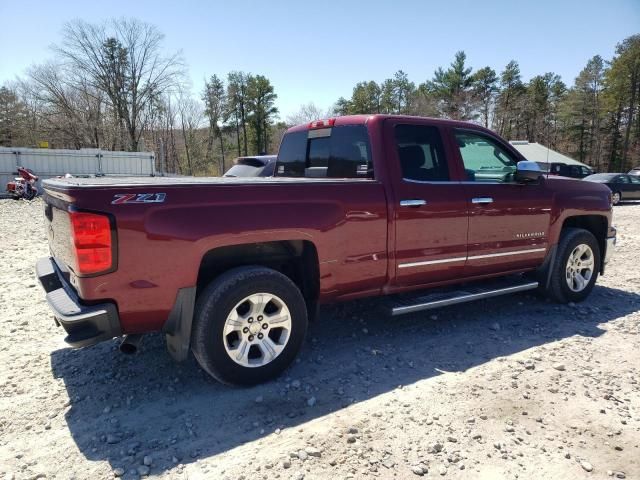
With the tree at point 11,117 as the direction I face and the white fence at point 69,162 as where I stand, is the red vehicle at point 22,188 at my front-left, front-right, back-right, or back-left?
back-left

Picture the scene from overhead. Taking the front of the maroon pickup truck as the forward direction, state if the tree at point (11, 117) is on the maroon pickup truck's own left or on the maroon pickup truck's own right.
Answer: on the maroon pickup truck's own left

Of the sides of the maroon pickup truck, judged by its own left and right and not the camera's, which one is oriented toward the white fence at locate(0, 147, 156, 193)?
left

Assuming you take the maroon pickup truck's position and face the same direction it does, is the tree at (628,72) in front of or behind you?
in front

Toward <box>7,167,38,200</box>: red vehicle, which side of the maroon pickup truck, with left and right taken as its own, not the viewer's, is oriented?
left

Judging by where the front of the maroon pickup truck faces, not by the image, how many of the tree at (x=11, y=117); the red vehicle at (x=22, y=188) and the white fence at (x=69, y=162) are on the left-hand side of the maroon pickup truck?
3

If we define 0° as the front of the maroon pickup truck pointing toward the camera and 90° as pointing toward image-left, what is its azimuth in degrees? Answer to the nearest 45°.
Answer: approximately 225°
